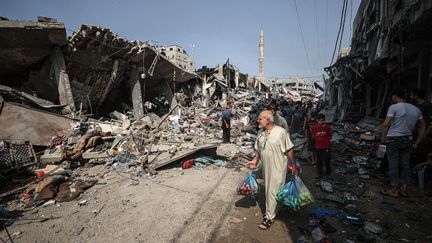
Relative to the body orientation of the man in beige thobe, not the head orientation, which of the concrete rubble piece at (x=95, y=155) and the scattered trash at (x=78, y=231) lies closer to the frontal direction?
the scattered trash

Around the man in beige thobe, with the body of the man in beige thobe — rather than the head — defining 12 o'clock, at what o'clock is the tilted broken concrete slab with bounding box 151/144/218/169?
The tilted broken concrete slab is roughly at 3 o'clock from the man in beige thobe.

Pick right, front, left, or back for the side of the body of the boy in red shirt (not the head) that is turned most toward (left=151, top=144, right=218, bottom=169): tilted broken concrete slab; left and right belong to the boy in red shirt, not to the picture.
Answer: right

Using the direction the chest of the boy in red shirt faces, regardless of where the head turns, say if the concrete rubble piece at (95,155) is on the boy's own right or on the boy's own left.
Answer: on the boy's own right

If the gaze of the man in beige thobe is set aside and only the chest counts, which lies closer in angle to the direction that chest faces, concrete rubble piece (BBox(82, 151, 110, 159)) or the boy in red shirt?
the concrete rubble piece

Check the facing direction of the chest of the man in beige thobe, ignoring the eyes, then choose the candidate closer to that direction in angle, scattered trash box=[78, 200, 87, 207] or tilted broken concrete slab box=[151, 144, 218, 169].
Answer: the scattered trash

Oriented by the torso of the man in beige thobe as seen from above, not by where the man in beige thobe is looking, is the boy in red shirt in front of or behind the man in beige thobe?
behind

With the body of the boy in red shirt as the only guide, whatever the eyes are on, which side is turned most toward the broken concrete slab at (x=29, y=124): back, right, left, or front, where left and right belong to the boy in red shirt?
right

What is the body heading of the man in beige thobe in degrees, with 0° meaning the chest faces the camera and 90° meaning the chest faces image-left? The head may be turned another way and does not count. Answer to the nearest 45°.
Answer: approximately 45°

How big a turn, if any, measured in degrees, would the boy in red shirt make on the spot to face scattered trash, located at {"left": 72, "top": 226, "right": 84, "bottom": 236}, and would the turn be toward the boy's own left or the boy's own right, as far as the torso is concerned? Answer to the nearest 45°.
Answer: approximately 45° to the boy's own right

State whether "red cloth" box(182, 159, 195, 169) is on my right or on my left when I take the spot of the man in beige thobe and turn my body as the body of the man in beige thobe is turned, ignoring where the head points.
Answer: on my right
